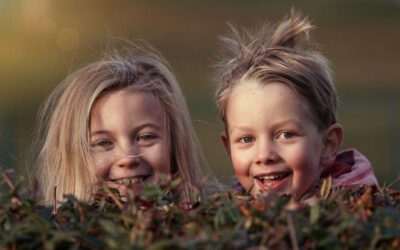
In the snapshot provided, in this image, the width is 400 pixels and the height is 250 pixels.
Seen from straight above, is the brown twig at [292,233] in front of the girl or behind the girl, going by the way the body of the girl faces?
in front

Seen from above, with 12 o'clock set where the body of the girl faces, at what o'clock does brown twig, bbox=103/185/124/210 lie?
The brown twig is roughly at 12 o'clock from the girl.

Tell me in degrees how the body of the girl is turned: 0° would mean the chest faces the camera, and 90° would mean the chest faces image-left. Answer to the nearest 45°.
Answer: approximately 0°

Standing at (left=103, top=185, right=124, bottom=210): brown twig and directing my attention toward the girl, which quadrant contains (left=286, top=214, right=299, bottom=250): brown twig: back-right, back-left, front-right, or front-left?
back-right
